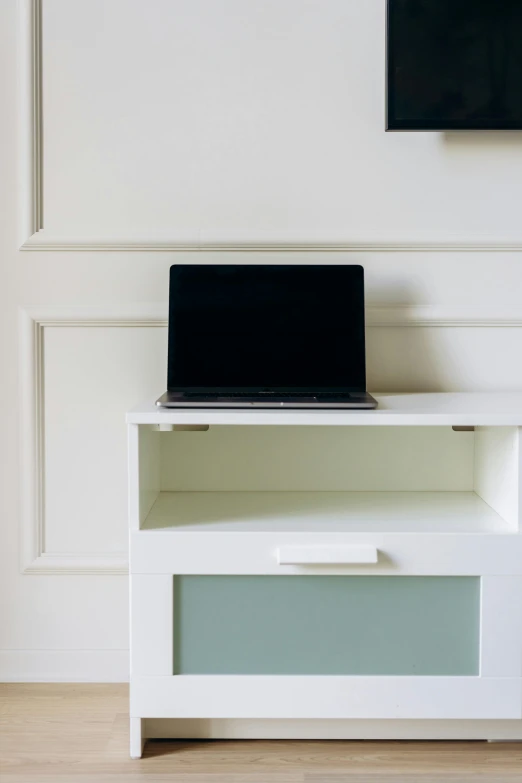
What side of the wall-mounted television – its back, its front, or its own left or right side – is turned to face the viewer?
front

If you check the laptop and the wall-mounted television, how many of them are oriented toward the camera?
2

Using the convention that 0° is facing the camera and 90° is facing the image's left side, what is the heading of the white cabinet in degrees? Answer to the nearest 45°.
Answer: approximately 0°

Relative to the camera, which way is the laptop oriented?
toward the camera

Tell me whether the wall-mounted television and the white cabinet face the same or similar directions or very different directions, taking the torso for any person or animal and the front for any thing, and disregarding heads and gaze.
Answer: same or similar directions

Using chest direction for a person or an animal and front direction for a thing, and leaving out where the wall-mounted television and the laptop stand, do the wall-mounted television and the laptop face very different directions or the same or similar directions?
same or similar directions
